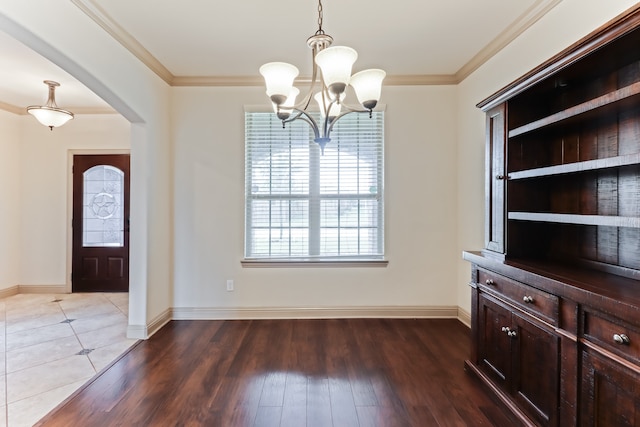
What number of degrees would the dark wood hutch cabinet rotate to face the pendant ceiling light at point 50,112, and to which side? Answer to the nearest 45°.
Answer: approximately 45° to its right

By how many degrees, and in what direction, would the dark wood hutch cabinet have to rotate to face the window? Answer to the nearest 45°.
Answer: approximately 45° to its right

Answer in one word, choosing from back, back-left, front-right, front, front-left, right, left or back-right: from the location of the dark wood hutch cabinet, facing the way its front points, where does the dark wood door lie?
front-right

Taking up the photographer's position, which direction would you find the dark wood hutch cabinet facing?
facing the viewer and to the left of the viewer

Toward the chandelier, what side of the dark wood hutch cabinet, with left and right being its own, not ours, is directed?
front

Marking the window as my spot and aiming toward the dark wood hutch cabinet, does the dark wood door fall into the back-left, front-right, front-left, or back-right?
back-right
